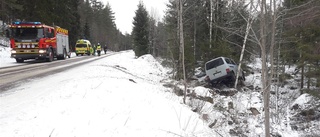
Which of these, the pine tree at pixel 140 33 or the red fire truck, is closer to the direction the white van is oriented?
the pine tree

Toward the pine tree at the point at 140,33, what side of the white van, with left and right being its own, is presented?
left

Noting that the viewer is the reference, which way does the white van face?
facing away from the viewer and to the right of the viewer

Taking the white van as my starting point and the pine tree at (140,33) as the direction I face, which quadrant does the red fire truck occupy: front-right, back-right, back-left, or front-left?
front-left

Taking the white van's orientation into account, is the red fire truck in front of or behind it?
behind
